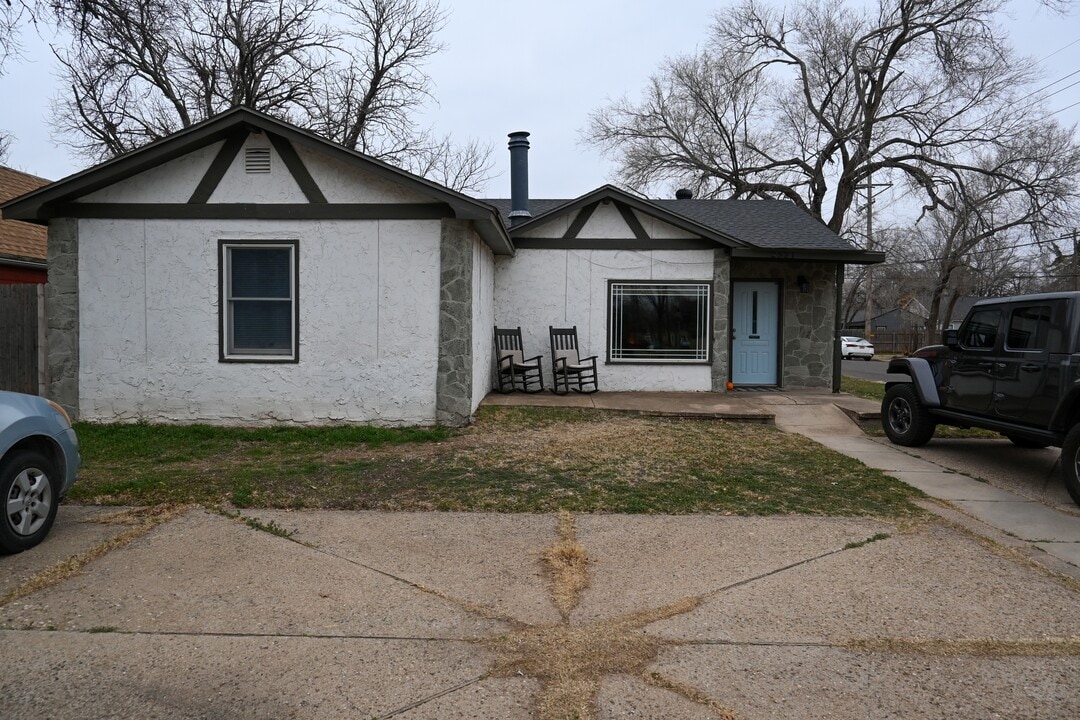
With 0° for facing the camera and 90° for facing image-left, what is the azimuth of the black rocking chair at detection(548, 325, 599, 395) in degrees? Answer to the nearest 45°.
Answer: approximately 315°

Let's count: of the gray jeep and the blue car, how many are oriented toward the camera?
0

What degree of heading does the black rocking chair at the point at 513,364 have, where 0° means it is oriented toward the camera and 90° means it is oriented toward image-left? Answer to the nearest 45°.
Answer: approximately 315°

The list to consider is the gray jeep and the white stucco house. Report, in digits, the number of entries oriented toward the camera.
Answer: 1

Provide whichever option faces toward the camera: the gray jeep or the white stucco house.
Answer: the white stucco house

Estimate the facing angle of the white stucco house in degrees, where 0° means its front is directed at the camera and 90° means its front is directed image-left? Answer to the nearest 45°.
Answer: approximately 0°

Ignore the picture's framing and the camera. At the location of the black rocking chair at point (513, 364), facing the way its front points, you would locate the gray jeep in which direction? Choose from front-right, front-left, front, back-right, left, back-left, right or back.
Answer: front

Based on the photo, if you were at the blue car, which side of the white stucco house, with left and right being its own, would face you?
front

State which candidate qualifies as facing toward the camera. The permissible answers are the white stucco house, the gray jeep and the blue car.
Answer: the white stucco house

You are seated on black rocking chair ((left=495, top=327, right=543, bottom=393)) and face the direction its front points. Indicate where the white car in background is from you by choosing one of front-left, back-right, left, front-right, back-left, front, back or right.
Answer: left

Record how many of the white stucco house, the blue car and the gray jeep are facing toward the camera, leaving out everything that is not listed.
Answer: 1

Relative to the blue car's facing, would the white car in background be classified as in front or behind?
in front

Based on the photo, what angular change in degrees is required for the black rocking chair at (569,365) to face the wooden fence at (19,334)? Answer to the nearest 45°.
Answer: approximately 135° to its right
